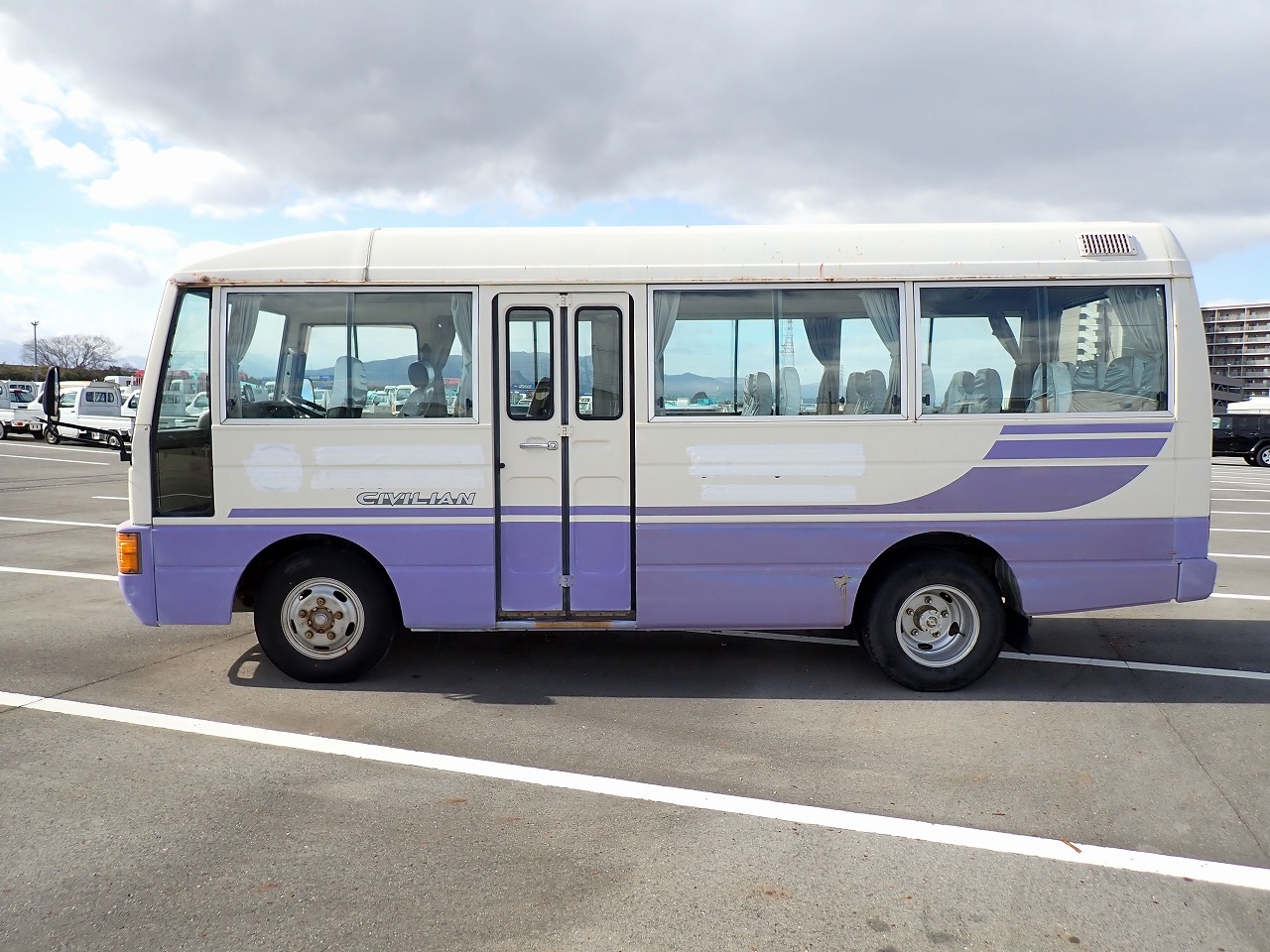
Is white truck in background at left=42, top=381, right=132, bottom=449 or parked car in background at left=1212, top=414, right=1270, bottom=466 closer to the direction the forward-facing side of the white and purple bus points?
the white truck in background

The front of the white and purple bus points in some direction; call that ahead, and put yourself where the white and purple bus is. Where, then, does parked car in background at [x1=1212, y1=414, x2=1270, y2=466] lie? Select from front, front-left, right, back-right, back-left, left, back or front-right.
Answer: back-right

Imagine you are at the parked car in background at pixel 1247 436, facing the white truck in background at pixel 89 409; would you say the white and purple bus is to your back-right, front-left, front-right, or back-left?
front-left

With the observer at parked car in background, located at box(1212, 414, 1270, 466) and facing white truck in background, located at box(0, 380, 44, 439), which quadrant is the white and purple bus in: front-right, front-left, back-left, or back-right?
front-left

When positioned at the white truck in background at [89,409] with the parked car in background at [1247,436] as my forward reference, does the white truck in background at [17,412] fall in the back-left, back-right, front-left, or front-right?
back-left

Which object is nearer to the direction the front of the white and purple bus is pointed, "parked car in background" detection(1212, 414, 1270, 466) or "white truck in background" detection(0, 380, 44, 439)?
the white truck in background

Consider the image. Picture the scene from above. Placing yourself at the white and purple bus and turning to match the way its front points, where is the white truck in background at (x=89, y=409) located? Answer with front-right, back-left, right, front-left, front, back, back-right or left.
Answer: front-right

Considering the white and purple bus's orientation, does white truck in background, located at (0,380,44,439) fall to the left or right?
on its right

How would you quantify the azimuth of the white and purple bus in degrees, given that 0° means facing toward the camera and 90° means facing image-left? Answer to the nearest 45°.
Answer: approximately 90°
